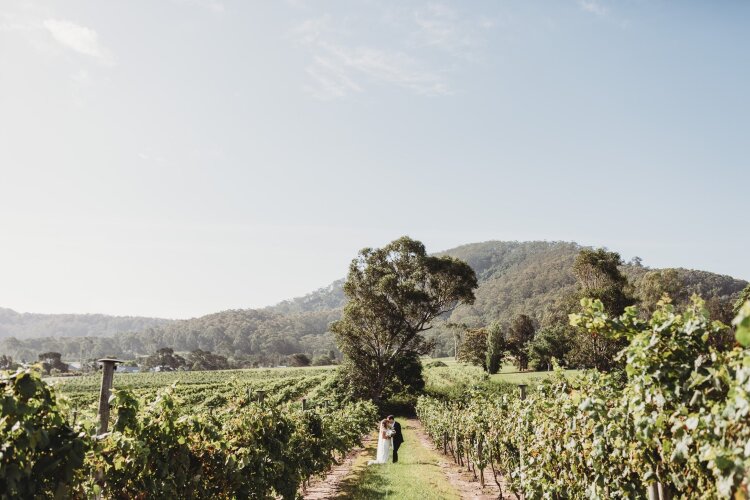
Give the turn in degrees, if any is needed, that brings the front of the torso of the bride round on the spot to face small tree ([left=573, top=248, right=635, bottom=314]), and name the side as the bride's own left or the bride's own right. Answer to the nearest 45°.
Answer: approximately 45° to the bride's own left

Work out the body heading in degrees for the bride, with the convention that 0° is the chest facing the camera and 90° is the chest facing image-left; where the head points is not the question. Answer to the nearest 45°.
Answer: approximately 270°

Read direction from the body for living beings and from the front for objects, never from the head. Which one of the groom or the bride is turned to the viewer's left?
the groom

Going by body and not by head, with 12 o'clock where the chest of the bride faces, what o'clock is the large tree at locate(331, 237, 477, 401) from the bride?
The large tree is roughly at 9 o'clock from the bride.

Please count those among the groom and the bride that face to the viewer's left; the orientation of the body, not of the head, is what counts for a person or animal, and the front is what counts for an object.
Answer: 1

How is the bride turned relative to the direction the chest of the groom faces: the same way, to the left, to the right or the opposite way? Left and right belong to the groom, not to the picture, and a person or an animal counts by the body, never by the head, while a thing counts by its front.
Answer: the opposite way

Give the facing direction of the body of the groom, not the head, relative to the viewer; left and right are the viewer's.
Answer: facing to the left of the viewer
